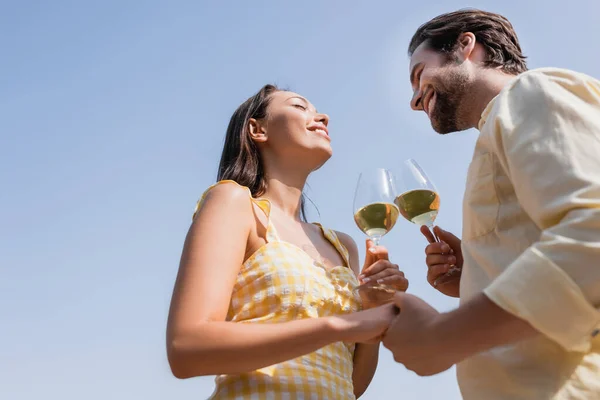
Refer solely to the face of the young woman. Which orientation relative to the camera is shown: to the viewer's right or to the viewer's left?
to the viewer's right

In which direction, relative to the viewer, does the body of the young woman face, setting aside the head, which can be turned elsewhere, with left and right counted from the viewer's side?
facing the viewer and to the right of the viewer
